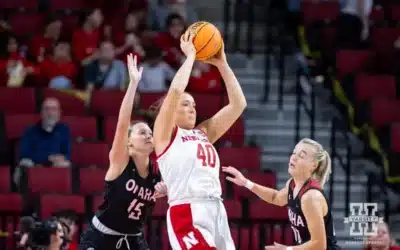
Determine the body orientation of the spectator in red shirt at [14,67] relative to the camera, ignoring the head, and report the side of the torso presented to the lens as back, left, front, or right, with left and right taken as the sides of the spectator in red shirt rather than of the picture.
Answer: front

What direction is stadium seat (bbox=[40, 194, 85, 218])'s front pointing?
toward the camera

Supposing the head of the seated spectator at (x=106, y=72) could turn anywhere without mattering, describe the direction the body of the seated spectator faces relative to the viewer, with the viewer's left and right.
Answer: facing the viewer

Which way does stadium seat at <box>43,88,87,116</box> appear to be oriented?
toward the camera

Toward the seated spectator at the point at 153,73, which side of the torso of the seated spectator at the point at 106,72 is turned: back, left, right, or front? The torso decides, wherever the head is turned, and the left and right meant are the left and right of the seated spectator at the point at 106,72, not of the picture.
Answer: left

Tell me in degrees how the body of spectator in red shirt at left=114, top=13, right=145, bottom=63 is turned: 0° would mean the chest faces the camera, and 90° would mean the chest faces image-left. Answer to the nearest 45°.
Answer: approximately 0°

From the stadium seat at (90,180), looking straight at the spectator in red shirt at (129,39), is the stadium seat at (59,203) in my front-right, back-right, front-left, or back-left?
back-left

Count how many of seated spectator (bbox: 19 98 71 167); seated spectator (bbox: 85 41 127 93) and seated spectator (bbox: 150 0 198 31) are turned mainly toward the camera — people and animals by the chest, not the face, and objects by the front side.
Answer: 3
